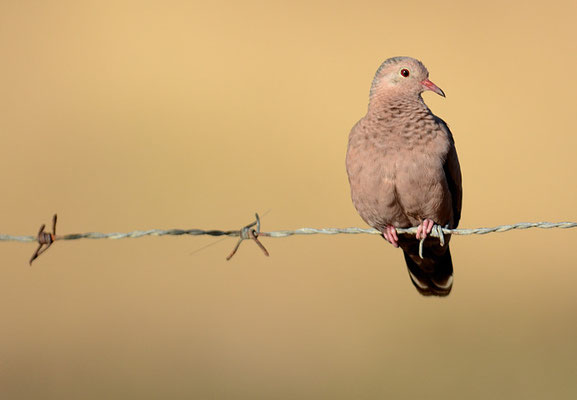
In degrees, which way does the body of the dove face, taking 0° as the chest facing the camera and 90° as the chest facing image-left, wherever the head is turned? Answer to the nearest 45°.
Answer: approximately 0°
